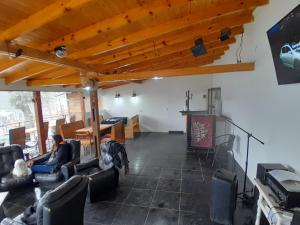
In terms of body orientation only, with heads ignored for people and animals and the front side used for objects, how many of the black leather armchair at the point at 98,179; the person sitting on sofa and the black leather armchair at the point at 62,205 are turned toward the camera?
0

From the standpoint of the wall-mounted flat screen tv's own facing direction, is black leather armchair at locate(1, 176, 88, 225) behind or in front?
in front

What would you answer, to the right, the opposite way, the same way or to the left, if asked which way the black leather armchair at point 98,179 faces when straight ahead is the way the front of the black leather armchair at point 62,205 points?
the same way

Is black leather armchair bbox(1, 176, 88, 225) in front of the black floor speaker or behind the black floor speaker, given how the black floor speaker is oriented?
in front

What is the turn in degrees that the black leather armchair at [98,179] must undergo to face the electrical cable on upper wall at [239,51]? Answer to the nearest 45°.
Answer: approximately 135° to its right

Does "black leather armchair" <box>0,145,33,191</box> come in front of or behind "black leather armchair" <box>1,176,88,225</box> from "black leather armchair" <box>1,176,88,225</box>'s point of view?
in front

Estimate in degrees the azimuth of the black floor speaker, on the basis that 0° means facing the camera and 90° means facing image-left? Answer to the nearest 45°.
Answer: approximately 45°
